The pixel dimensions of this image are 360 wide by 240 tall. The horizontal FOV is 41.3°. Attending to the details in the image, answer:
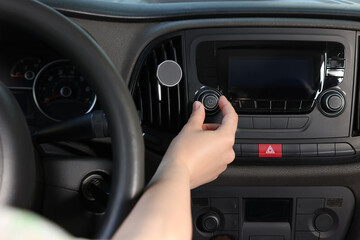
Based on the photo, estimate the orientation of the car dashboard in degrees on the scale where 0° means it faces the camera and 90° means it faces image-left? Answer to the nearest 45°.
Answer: approximately 0°
